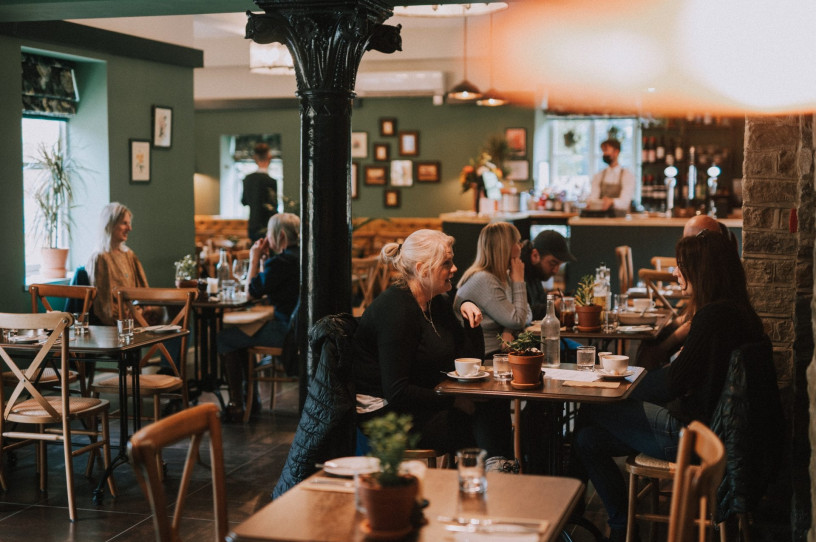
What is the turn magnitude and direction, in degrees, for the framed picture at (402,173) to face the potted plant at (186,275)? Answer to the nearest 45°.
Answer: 0° — it already faces it

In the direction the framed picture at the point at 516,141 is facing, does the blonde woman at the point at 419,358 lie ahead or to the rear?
ahead

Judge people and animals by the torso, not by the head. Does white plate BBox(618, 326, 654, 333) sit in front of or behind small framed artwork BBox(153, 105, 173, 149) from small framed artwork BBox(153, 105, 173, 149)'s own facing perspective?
in front

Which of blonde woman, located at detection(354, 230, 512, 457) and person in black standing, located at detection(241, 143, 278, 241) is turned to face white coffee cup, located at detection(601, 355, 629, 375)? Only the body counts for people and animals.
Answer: the blonde woman

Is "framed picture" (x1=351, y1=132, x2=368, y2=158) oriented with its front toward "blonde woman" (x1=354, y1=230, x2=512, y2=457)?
yes

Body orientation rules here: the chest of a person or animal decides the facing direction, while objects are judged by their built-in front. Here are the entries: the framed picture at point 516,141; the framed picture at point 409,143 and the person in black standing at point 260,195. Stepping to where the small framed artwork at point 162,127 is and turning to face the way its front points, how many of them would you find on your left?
3

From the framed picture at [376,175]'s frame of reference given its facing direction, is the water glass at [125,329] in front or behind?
in front

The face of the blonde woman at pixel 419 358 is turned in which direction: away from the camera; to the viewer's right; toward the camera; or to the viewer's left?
to the viewer's right
